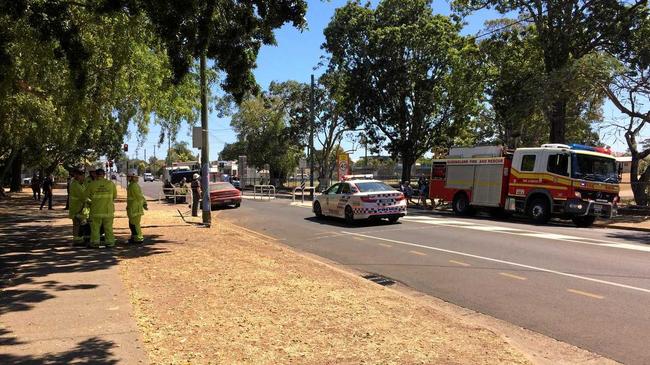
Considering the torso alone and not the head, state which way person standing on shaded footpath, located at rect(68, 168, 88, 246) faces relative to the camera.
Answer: to the viewer's right

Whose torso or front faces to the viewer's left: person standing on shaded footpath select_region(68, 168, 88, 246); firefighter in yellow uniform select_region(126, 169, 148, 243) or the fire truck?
the firefighter in yellow uniform

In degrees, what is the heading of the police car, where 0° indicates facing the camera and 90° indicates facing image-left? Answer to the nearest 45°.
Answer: approximately 135°

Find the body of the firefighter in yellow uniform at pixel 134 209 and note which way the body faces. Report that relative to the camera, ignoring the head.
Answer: to the viewer's left

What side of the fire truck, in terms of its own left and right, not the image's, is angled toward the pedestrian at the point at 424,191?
back
